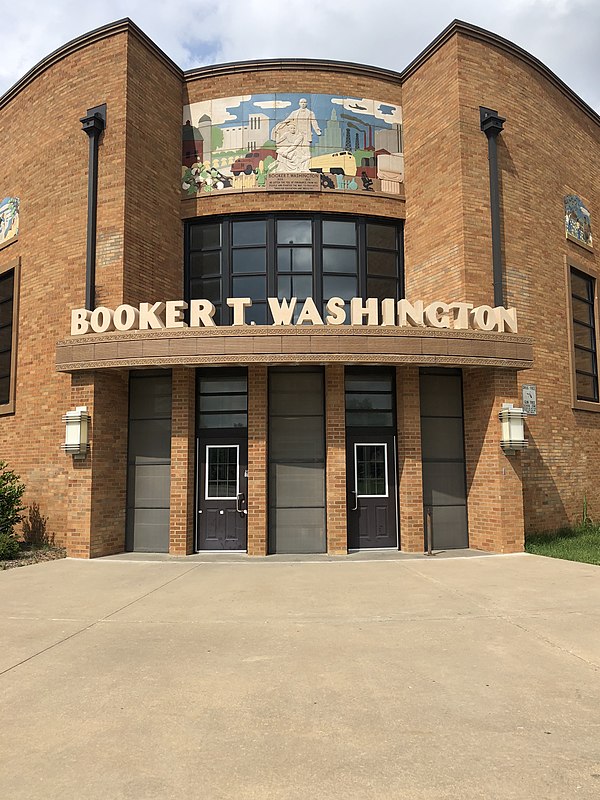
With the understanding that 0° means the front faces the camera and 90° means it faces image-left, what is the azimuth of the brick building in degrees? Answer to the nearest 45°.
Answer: approximately 0°

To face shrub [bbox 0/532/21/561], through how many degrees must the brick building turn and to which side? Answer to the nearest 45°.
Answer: approximately 90° to its right

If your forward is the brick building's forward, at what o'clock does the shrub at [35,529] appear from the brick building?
The shrub is roughly at 3 o'clock from the brick building.
